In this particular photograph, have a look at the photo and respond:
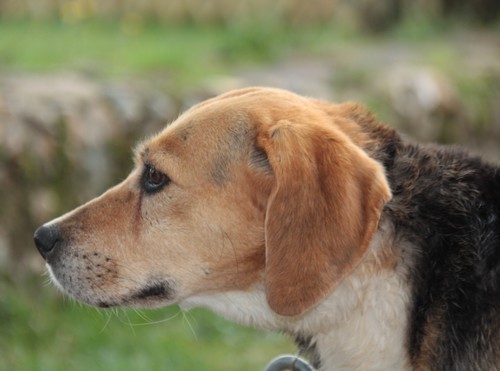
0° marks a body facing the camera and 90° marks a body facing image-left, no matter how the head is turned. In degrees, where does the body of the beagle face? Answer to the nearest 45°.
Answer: approximately 90°
